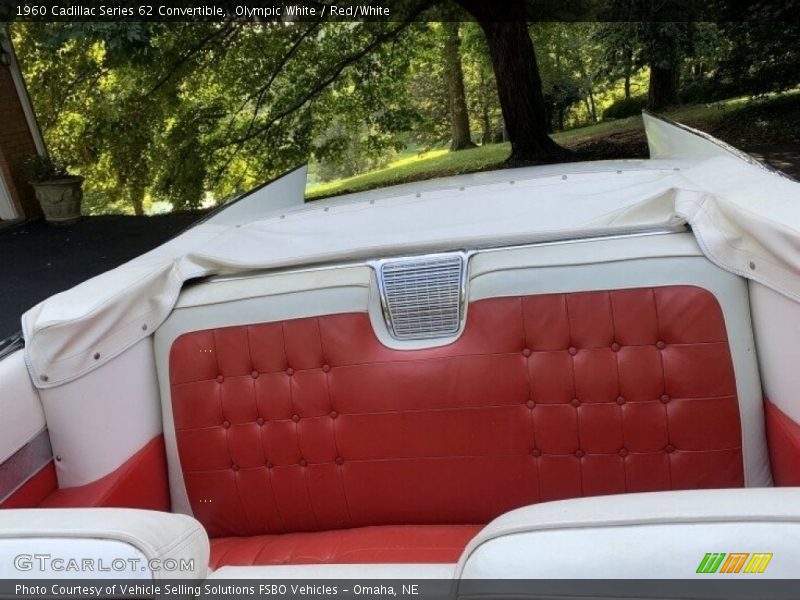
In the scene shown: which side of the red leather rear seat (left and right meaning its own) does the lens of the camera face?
front

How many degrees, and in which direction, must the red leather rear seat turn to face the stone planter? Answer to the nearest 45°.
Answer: approximately 135° to its right
